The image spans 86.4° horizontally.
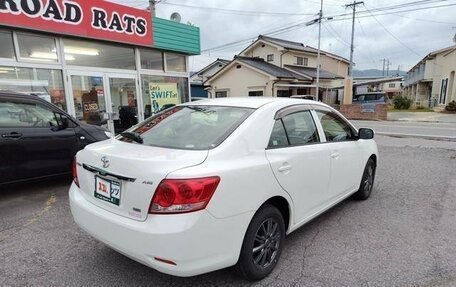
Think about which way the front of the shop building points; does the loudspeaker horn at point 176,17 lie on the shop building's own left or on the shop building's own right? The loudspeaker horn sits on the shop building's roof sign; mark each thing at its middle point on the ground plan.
on the shop building's own left

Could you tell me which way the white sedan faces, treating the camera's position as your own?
facing away from the viewer and to the right of the viewer

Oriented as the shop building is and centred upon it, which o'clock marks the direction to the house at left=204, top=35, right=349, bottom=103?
The house is roughly at 9 o'clock from the shop building.

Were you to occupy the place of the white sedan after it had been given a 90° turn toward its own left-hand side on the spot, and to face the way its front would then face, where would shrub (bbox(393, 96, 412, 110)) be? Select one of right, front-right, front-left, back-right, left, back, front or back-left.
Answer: right

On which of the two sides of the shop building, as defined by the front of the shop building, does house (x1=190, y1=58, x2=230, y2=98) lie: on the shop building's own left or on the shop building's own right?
on the shop building's own left

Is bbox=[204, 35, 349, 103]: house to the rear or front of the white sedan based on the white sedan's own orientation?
to the front

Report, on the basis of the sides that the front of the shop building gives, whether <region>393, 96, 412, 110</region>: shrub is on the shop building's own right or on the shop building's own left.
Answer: on the shop building's own left

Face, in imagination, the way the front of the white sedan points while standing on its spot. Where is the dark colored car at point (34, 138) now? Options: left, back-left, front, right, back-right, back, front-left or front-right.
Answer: left

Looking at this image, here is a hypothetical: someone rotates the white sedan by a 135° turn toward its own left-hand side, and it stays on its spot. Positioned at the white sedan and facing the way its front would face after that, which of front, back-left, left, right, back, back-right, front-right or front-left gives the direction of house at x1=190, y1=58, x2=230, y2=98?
right

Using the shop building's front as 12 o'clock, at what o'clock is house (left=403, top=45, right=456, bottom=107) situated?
The house is roughly at 10 o'clock from the shop building.

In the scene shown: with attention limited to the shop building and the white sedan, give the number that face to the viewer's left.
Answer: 0

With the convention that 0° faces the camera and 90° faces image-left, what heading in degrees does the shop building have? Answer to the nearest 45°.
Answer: approximately 315°
